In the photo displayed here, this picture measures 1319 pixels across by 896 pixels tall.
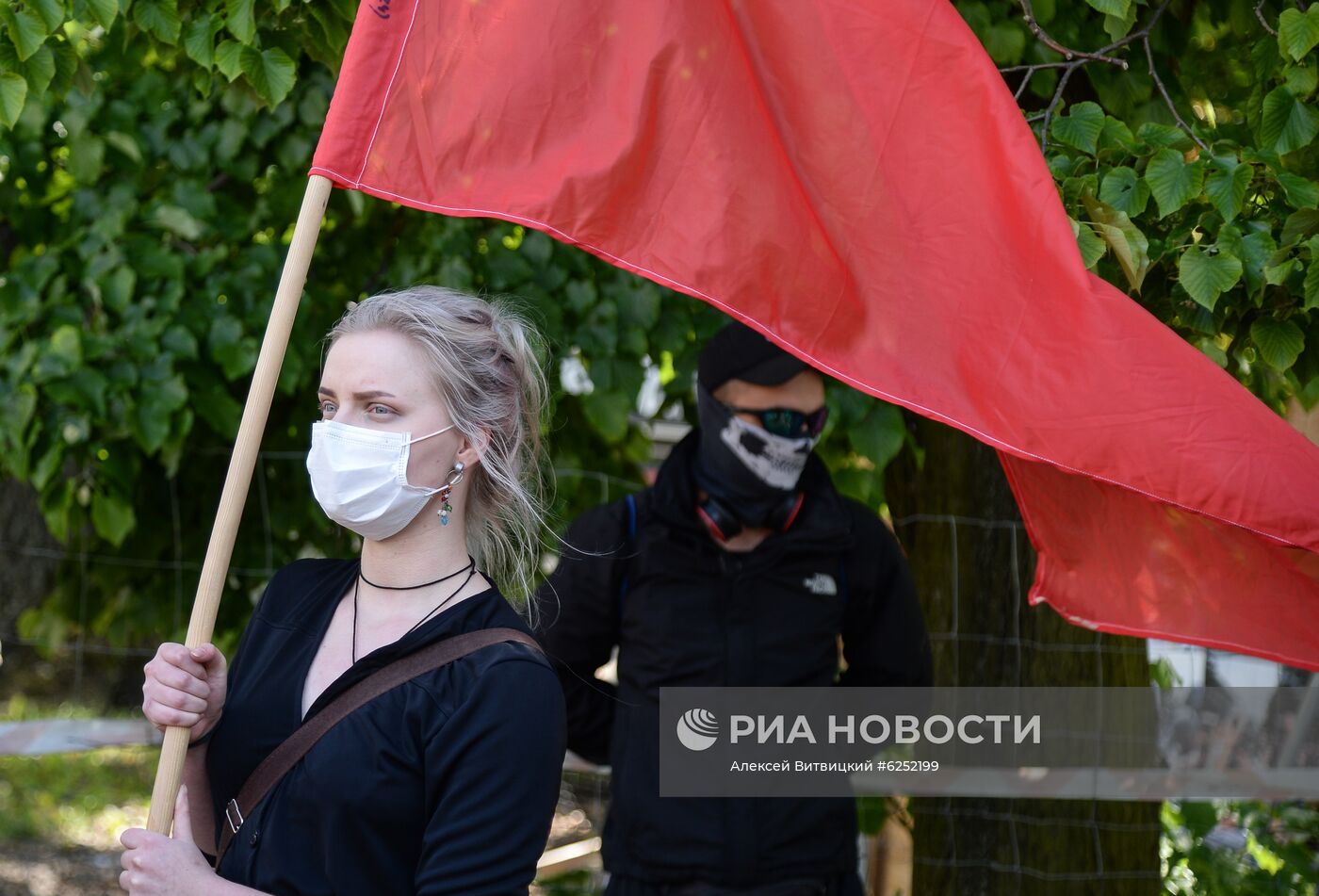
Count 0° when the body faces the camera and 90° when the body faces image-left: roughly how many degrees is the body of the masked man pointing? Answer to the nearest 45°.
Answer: approximately 0°

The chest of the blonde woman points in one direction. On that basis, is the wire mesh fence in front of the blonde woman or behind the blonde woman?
behind

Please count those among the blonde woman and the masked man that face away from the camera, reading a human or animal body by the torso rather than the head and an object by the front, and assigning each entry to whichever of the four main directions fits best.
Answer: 0

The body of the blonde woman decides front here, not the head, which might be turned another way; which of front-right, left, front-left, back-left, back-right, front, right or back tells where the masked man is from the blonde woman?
back

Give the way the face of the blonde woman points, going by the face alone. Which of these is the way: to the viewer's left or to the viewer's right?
to the viewer's left

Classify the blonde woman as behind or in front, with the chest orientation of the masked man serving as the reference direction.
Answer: in front

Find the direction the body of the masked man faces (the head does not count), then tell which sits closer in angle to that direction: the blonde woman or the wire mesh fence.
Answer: the blonde woman
